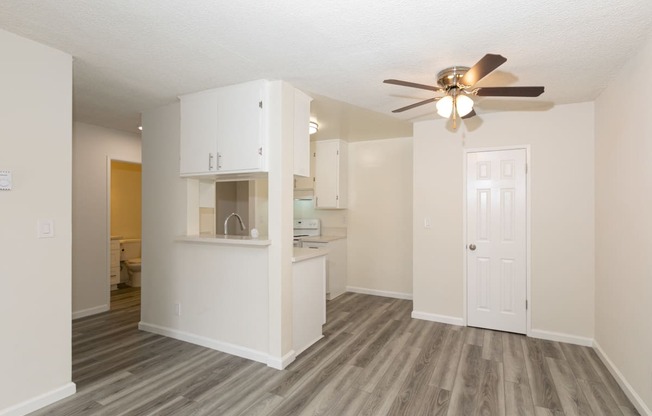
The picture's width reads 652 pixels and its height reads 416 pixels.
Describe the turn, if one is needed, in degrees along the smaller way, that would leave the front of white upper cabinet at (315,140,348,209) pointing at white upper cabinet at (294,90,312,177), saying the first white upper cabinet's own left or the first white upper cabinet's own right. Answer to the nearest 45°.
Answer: approximately 45° to the first white upper cabinet's own left

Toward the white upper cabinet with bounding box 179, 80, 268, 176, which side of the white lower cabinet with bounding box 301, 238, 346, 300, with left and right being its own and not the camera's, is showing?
front

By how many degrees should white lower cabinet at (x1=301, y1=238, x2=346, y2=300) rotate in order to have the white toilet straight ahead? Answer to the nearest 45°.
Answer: approximately 45° to its right

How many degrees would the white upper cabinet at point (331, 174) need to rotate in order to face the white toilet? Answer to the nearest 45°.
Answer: approximately 45° to its right

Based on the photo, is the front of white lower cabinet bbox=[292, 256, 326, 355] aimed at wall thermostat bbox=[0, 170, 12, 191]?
no

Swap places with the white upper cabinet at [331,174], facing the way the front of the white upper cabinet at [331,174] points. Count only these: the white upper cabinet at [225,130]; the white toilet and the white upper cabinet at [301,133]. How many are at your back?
0

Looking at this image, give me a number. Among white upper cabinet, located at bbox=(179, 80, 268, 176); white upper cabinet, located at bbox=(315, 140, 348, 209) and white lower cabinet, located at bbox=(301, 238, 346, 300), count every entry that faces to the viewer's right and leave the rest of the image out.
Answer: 0

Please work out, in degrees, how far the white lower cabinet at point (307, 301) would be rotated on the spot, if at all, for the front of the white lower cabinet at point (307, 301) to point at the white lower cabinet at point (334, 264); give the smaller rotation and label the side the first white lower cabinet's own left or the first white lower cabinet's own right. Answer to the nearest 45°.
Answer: approximately 45° to the first white lower cabinet's own left

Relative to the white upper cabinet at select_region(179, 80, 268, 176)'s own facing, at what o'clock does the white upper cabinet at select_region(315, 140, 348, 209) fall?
the white upper cabinet at select_region(315, 140, 348, 209) is roughly at 6 o'clock from the white upper cabinet at select_region(179, 80, 268, 176).

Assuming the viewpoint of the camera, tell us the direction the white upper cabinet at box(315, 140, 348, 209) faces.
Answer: facing the viewer and to the left of the viewer

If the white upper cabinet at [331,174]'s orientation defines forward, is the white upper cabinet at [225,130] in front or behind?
in front

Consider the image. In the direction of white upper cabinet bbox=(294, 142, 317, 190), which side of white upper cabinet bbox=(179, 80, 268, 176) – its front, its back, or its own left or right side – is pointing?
back

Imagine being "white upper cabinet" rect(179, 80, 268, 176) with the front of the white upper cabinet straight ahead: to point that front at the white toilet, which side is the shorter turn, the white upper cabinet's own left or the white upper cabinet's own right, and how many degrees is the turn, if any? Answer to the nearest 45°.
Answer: approximately 90° to the white upper cabinet's own right

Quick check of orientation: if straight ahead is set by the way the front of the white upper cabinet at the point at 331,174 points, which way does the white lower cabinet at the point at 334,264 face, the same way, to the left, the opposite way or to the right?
the same way

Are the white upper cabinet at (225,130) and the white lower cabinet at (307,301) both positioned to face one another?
no

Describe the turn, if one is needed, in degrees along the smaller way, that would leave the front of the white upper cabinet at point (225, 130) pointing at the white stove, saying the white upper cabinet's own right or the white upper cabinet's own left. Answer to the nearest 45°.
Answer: approximately 180°
